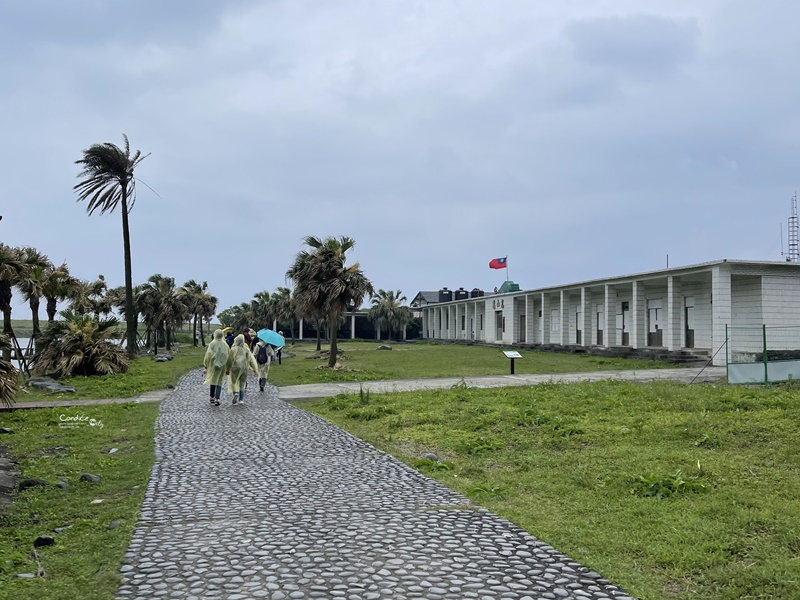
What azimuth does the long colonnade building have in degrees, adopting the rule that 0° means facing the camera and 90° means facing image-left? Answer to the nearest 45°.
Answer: approximately 45°

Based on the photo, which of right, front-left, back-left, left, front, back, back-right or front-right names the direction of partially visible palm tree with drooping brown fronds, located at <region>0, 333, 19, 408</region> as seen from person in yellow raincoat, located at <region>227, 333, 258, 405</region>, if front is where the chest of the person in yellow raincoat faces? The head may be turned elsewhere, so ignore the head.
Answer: back-left

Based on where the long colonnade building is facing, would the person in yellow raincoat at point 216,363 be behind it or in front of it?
in front

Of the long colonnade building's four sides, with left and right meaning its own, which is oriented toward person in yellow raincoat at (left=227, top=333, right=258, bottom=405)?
front

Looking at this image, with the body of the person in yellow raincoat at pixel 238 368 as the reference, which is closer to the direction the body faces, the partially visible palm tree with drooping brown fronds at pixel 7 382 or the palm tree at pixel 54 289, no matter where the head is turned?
the palm tree

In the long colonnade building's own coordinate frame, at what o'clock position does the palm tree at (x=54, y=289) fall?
The palm tree is roughly at 1 o'clock from the long colonnade building.

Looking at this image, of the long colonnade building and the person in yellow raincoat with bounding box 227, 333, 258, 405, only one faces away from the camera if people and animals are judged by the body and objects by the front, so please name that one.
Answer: the person in yellow raincoat

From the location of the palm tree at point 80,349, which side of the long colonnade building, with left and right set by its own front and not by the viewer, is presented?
front

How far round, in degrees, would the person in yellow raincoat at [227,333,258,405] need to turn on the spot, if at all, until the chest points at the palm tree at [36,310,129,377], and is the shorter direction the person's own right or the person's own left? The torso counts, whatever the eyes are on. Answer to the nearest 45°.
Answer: approximately 45° to the person's own left

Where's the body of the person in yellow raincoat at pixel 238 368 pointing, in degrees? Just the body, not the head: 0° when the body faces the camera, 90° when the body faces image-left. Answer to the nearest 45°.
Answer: approximately 180°

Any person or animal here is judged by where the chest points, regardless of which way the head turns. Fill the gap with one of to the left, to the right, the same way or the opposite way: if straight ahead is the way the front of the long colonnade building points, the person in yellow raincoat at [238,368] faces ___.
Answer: to the right

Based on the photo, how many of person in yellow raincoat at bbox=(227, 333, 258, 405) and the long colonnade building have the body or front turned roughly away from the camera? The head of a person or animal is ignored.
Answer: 1
